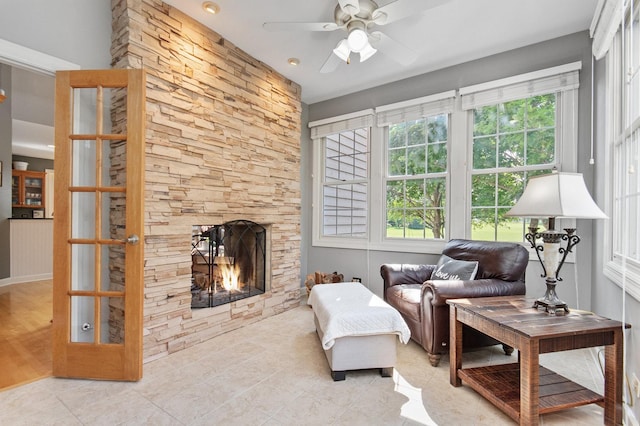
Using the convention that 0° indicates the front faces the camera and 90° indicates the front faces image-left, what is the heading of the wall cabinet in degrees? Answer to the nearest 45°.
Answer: approximately 0°

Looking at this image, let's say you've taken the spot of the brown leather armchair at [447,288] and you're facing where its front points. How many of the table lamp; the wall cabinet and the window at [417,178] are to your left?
1

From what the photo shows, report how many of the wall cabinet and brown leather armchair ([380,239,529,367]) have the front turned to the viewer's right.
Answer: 0

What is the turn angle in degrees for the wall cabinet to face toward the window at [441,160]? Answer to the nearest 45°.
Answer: approximately 45° to its left

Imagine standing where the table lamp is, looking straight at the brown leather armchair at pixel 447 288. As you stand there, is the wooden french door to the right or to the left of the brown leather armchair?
left

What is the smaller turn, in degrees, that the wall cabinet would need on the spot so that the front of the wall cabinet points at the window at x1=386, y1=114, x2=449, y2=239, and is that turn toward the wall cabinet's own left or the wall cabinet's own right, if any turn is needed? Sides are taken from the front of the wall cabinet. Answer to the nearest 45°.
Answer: approximately 45° to the wall cabinet's own left

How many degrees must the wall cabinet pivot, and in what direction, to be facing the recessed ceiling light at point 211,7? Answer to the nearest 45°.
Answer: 0° — it already faces it

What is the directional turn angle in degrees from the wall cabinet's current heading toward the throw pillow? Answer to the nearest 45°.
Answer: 0° — it already faces it

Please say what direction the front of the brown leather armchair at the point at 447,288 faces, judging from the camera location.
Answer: facing the viewer and to the left of the viewer

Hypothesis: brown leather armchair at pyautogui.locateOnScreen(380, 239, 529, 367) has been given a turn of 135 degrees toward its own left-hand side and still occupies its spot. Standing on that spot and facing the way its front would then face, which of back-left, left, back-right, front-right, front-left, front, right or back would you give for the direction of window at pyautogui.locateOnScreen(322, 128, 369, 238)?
back-left

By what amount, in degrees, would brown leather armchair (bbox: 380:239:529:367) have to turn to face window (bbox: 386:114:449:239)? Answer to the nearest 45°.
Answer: approximately 135° to its right
